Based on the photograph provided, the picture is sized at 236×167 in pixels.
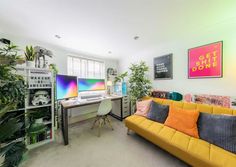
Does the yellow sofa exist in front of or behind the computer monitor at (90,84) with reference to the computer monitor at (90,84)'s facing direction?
in front

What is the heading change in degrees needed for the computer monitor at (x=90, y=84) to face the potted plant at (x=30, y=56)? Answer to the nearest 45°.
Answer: approximately 90° to its right

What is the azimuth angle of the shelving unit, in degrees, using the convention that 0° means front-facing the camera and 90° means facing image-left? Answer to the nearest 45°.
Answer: approximately 315°

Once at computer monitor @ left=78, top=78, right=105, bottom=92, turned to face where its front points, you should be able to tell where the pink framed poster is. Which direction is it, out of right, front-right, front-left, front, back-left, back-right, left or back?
front

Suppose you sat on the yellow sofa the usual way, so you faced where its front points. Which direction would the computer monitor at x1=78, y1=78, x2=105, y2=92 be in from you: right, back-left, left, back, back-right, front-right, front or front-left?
front-right

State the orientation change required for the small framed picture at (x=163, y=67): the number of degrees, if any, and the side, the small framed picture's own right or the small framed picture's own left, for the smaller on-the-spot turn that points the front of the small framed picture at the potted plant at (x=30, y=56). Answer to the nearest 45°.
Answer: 0° — it already faces it

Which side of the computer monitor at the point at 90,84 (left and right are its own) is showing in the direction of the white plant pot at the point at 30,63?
right

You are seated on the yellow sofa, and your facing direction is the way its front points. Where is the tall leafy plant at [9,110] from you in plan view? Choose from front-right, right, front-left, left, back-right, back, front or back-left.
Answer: front

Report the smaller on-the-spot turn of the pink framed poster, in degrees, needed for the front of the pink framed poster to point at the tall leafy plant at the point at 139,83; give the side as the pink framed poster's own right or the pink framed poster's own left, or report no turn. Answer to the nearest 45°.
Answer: approximately 45° to the pink framed poster's own right

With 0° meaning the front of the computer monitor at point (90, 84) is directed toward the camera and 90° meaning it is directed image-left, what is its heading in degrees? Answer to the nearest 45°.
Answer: approximately 315°

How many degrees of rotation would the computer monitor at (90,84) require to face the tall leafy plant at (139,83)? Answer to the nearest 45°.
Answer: approximately 45° to its left

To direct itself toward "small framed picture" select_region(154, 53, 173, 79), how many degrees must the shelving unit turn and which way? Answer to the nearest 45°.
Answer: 0° — it already faces it
